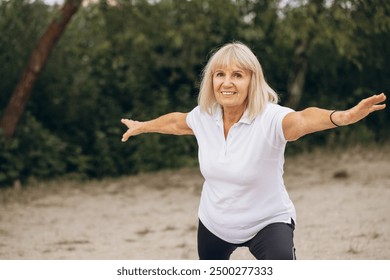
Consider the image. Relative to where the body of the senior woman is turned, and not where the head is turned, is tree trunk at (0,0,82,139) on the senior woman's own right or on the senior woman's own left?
on the senior woman's own right

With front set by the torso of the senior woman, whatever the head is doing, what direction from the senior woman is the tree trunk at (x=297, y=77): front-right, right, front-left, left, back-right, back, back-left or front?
back-right

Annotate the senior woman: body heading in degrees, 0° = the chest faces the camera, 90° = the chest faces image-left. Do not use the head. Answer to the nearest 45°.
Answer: approximately 45°
